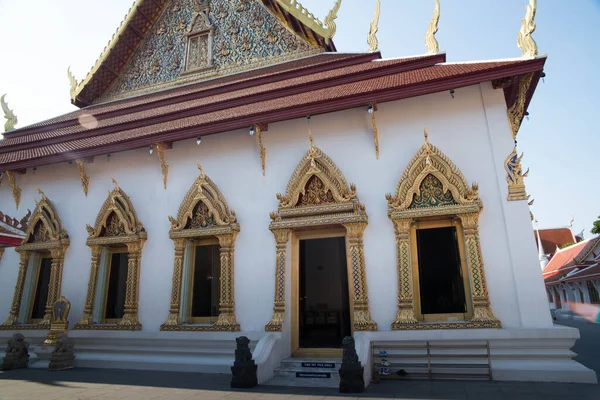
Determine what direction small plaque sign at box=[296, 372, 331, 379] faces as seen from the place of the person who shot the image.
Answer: facing the viewer

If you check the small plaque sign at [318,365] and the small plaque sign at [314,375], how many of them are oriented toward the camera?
2

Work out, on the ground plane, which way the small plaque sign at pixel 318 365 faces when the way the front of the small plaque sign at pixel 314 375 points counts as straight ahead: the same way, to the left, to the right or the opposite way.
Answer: the same way

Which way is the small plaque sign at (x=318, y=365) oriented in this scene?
toward the camera
